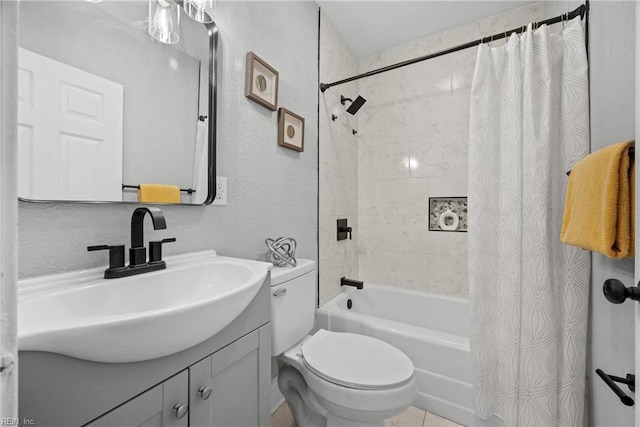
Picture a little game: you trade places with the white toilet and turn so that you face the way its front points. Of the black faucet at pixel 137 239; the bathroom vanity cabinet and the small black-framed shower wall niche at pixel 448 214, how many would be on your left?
1

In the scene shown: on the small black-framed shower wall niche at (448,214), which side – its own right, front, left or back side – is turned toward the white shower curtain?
front

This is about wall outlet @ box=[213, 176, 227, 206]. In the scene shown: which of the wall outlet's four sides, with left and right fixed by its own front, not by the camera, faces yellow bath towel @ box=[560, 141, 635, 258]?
front

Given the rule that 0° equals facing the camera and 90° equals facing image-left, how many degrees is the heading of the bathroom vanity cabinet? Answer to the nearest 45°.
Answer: approximately 315°

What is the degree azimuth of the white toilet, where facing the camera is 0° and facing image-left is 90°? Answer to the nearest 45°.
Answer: approximately 315°

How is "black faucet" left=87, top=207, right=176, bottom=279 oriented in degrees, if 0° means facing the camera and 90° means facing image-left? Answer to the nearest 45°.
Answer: approximately 315°

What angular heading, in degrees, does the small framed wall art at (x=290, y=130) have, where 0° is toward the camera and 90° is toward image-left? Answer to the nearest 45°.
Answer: approximately 315°

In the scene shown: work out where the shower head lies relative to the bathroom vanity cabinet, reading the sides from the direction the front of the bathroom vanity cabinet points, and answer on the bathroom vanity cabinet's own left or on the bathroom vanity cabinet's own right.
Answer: on the bathroom vanity cabinet's own left
